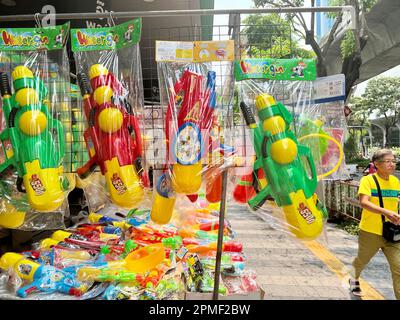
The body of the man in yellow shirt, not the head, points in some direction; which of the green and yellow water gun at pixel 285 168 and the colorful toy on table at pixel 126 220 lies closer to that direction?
the green and yellow water gun

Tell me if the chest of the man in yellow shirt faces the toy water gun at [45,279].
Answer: no

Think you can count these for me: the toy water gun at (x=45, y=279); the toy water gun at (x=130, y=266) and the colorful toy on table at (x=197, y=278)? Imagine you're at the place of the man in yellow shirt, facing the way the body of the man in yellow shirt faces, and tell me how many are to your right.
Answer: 3

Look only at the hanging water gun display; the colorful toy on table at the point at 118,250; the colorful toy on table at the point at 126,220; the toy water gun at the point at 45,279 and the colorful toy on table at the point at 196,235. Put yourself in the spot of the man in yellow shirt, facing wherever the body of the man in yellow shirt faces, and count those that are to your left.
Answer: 0

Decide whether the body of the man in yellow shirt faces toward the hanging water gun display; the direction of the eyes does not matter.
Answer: no

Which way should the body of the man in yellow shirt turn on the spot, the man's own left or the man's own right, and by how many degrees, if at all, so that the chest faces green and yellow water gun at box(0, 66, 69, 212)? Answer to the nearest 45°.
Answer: approximately 90° to the man's own right

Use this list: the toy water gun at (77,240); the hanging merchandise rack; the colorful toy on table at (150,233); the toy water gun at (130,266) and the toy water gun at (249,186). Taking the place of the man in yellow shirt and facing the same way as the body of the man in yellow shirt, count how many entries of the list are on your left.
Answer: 0

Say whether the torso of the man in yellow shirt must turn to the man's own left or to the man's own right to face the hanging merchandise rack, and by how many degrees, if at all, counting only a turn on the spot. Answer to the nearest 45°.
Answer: approximately 45° to the man's own right

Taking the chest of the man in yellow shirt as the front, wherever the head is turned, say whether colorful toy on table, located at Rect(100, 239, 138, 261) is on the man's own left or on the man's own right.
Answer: on the man's own right

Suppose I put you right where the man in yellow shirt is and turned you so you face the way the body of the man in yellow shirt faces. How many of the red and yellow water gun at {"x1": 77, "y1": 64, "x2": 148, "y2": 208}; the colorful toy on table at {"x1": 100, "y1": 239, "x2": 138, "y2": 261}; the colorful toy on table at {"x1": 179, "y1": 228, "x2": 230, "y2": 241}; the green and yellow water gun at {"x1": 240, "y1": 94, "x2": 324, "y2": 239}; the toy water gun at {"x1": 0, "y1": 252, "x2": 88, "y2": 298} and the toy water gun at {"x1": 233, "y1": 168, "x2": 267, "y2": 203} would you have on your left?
0

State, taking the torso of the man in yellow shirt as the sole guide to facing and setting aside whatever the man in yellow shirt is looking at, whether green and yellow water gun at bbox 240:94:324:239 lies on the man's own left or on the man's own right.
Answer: on the man's own right
